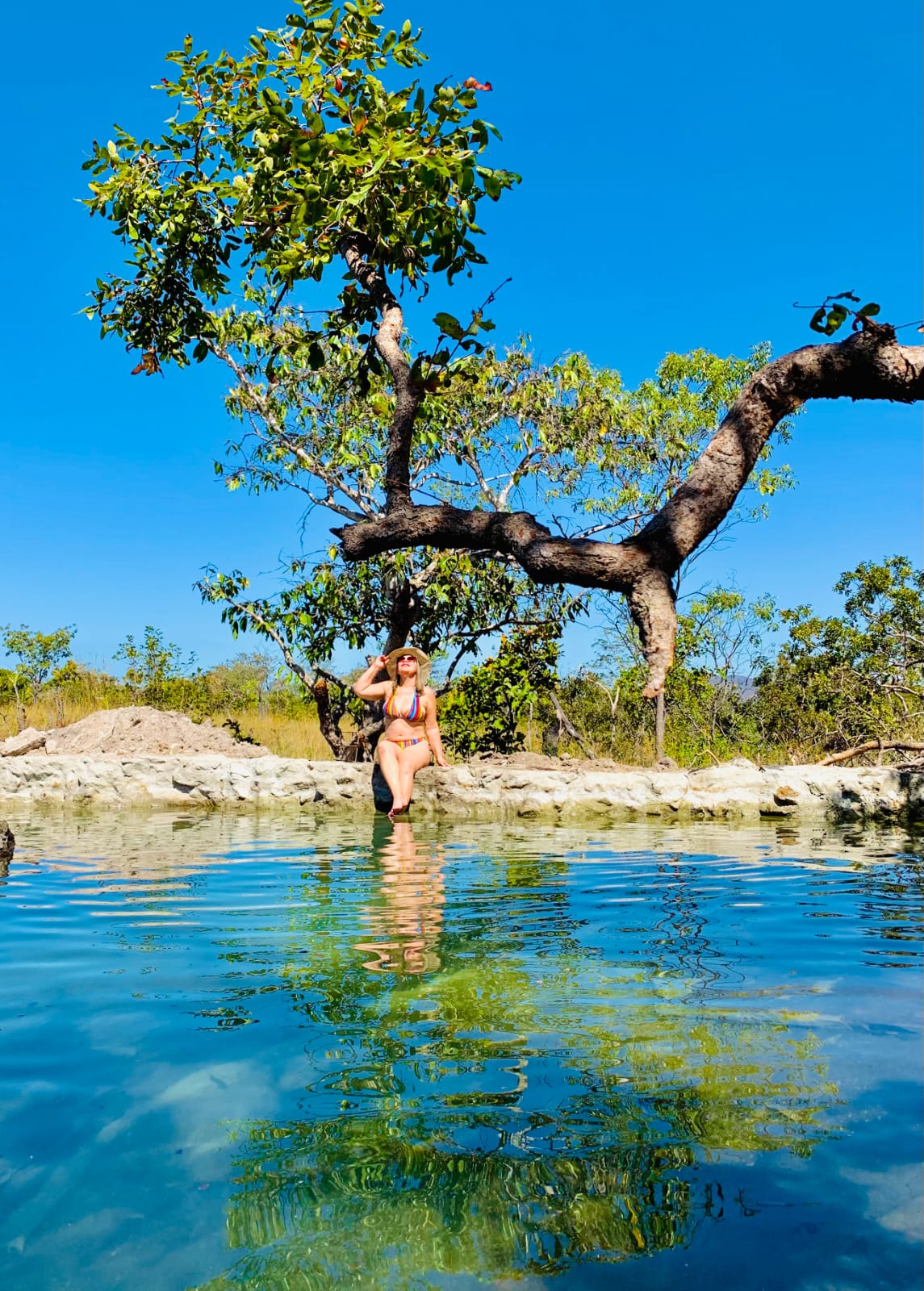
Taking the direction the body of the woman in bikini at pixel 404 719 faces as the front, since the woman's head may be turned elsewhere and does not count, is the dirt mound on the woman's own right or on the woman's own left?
on the woman's own right

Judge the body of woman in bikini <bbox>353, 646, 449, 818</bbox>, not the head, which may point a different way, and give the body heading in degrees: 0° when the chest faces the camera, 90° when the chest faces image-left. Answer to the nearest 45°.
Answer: approximately 0°
